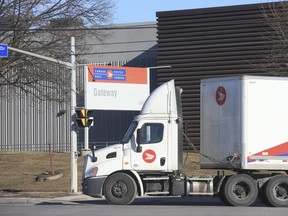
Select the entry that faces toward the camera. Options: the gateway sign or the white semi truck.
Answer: the gateway sign

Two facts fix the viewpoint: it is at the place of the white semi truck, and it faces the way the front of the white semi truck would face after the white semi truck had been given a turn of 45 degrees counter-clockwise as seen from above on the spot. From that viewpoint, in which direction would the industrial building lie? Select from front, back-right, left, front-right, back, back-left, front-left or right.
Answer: back-right

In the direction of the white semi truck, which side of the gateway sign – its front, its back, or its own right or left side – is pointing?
front

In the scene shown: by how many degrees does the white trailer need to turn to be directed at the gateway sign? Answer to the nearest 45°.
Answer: approximately 90° to its right

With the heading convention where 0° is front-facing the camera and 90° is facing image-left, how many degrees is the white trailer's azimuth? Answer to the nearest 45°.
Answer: approximately 45°

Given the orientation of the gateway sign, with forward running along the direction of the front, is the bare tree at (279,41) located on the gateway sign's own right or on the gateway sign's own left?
on the gateway sign's own left

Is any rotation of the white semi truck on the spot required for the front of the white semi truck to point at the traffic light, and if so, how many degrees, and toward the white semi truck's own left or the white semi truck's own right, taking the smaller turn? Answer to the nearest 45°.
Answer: approximately 45° to the white semi truck's own right

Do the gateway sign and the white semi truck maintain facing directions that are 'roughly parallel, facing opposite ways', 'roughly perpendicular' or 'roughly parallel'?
roughly perpendicular

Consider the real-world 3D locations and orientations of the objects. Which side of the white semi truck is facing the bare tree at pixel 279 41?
right

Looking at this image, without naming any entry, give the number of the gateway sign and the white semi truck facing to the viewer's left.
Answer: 1

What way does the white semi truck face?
to the viewer's left

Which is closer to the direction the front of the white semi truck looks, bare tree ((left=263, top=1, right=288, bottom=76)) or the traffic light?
the traffic light

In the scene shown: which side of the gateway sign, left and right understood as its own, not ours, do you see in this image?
front

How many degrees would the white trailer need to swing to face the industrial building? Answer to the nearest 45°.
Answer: approximately 135° to its right
